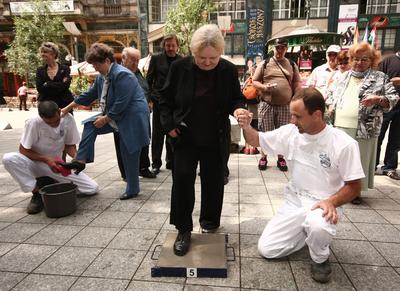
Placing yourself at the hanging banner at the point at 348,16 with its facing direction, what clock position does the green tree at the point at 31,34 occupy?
The green tree is roughly at 2 o'clock from the hanging banner.

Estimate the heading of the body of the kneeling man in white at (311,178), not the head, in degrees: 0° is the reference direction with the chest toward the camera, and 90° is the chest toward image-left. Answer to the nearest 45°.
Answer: approximately 45°

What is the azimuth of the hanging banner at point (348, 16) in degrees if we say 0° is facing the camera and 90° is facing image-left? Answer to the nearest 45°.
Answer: approximately 0°

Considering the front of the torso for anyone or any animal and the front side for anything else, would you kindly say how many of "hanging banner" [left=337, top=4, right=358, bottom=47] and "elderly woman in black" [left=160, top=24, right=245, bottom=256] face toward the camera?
2

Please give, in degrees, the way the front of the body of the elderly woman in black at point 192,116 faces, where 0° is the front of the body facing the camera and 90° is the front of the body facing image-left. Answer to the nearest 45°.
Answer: approximately 0°

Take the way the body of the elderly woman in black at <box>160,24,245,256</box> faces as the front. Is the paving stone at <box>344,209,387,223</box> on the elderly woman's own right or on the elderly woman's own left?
on the elderly woman's own left
